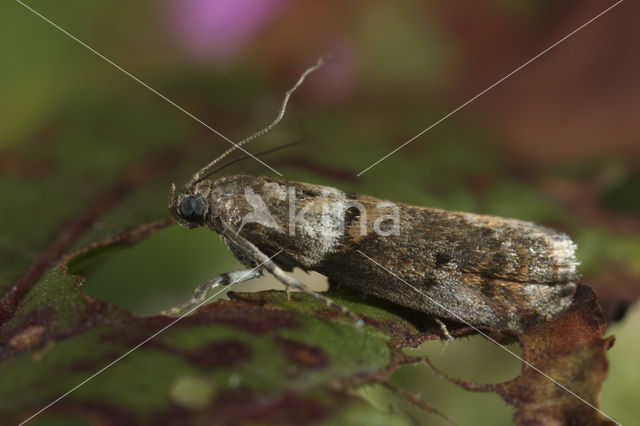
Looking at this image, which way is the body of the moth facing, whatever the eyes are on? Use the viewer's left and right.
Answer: facing to the left of the viewer
